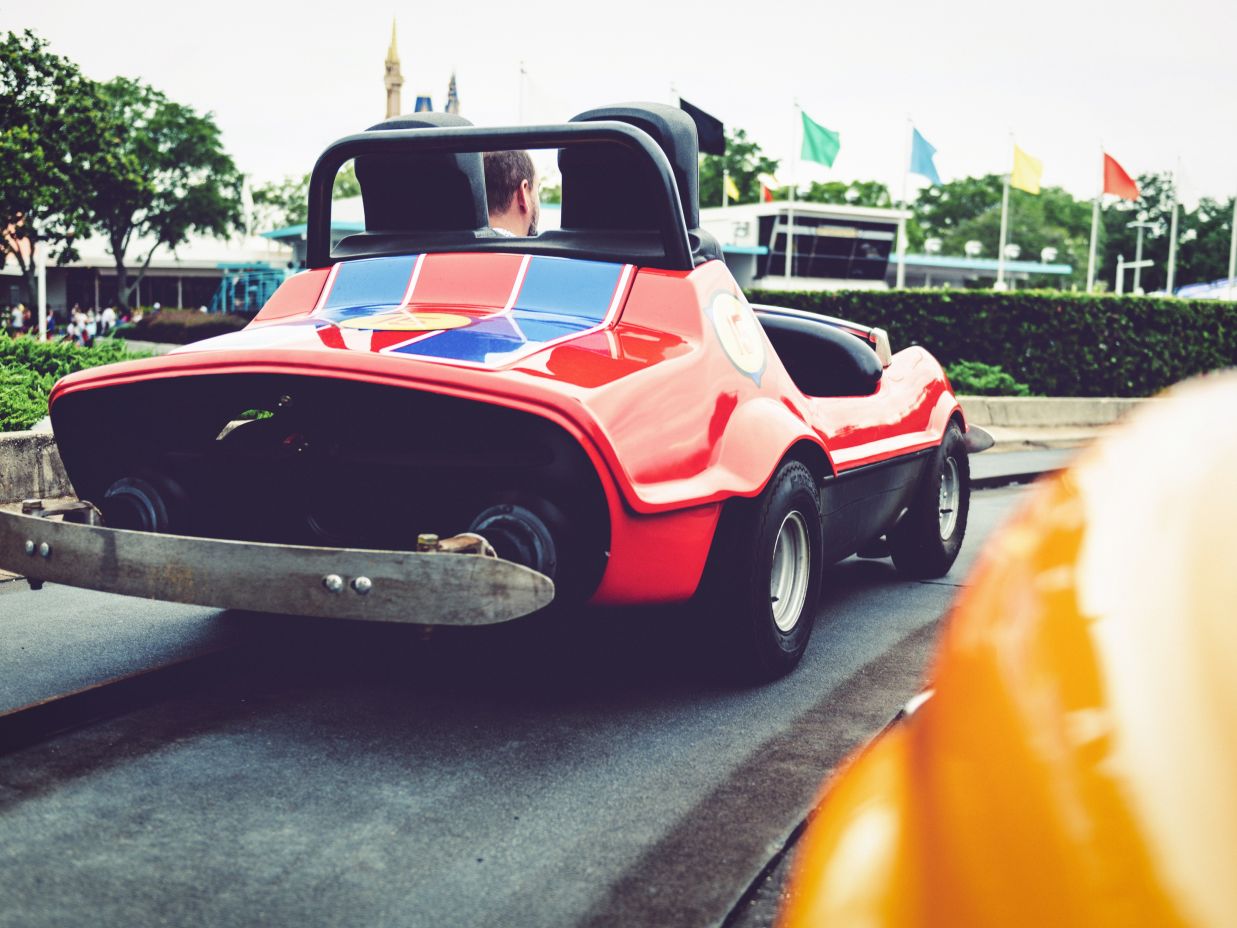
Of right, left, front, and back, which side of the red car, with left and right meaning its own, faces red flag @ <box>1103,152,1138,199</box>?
front

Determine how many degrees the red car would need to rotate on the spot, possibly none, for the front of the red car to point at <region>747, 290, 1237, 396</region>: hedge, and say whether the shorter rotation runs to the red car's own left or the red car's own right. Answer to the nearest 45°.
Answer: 0° — it already faces it

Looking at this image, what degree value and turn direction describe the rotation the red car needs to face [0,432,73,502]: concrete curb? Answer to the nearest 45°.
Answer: approximately 90° to its left

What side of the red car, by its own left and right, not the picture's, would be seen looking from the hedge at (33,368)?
left

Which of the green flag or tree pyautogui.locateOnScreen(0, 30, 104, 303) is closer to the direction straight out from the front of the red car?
the green flag

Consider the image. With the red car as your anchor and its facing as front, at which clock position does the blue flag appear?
The blue flag is roughly at 11 o'clock from the red car.

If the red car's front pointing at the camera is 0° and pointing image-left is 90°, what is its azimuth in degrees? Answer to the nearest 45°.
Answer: approximately 225°

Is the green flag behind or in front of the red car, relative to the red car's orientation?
in front

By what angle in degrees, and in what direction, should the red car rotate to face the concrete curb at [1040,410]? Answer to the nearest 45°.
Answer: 0° — it already faces it

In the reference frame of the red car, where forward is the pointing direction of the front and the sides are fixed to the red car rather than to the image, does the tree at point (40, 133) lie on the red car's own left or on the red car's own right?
on the red car's own left

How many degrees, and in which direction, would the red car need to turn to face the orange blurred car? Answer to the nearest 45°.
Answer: approximately 135° to its right

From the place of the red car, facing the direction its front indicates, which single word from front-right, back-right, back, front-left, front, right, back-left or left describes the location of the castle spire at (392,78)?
front-left

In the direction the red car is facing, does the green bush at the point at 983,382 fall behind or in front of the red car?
in front
